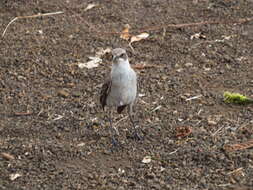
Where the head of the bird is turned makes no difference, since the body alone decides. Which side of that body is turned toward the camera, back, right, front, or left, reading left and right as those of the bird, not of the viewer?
front

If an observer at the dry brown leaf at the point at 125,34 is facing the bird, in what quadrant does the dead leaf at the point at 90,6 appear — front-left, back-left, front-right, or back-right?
back-right

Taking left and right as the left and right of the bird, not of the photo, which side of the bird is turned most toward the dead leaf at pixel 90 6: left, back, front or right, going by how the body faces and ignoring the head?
back

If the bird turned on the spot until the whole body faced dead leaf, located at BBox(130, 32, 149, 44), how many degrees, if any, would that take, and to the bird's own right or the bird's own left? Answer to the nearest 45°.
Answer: approximately 180°

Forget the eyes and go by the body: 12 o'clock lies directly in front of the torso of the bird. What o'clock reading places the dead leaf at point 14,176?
The dead leaf is roughly at 2 o'clock from the bird.

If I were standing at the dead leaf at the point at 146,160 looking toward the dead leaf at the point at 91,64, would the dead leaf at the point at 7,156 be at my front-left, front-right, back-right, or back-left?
front-left

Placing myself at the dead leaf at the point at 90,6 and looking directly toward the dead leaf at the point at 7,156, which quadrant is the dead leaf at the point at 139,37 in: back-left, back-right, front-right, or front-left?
front-left

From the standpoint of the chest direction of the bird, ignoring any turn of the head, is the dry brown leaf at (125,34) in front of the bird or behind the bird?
behind

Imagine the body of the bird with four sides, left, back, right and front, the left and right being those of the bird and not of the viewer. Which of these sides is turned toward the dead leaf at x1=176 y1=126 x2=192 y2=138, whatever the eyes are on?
left

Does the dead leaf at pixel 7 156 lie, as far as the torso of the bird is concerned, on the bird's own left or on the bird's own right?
on the bird's own right

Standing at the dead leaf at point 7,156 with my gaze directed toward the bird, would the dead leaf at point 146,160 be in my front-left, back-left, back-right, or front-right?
front-right

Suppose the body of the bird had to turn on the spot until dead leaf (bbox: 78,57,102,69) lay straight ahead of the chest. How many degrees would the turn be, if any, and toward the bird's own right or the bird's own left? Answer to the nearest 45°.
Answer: approximately 180°
